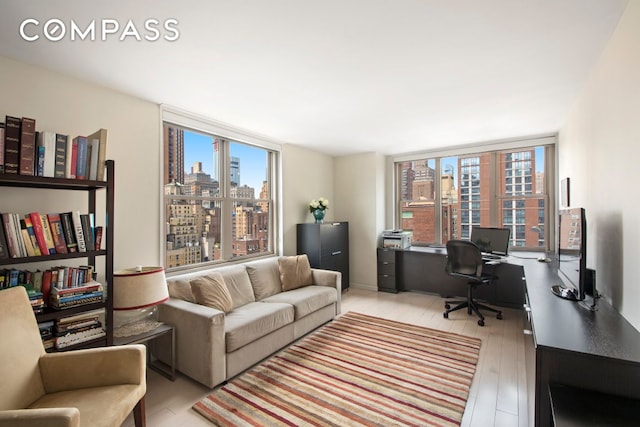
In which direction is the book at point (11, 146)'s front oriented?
toward the camera

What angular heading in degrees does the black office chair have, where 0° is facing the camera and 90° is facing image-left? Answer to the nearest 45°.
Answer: approximately 225°

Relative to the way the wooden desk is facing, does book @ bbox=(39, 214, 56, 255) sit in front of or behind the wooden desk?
in front

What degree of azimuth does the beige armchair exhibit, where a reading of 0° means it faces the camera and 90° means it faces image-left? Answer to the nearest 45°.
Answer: approximately 315°

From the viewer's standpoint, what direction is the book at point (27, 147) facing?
toward the camera

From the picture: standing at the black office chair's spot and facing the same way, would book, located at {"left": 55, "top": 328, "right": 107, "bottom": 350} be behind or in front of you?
behind

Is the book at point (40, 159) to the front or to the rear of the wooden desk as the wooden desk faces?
to the front
